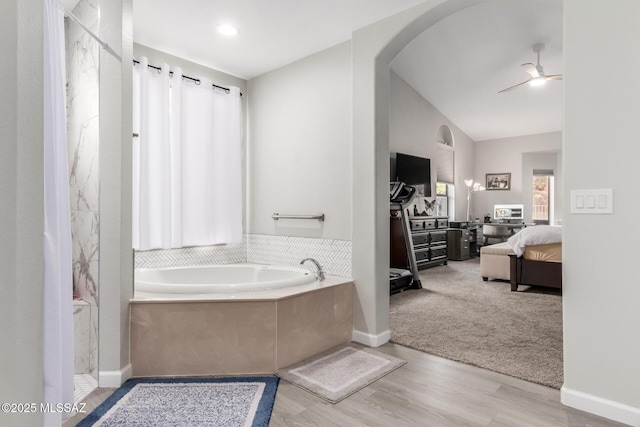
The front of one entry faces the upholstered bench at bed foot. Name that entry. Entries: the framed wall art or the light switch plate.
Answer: the framed wall art

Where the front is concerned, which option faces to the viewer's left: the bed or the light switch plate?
the bed

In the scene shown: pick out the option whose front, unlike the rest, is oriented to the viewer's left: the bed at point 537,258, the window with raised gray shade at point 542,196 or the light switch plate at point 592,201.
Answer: the bed

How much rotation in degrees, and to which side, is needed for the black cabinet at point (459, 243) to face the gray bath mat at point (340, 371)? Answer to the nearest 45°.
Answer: approximately 45° to its right

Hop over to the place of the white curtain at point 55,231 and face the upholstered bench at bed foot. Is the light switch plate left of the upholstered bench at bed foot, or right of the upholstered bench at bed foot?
right

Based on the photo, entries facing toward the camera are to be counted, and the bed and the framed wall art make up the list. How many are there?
1

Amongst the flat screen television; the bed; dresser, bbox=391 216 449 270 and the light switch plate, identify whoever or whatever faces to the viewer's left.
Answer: the bed

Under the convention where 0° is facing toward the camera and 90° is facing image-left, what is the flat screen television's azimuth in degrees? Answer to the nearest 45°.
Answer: approximately 315°

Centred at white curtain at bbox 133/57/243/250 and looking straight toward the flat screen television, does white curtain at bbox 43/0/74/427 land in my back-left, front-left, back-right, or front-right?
back-right

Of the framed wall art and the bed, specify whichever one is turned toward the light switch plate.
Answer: the framed wall art

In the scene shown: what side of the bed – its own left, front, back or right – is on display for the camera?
left

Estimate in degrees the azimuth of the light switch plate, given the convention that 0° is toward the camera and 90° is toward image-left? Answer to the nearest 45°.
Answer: approximately 0°

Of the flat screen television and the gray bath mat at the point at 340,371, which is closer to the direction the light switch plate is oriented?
the gray bath mat
